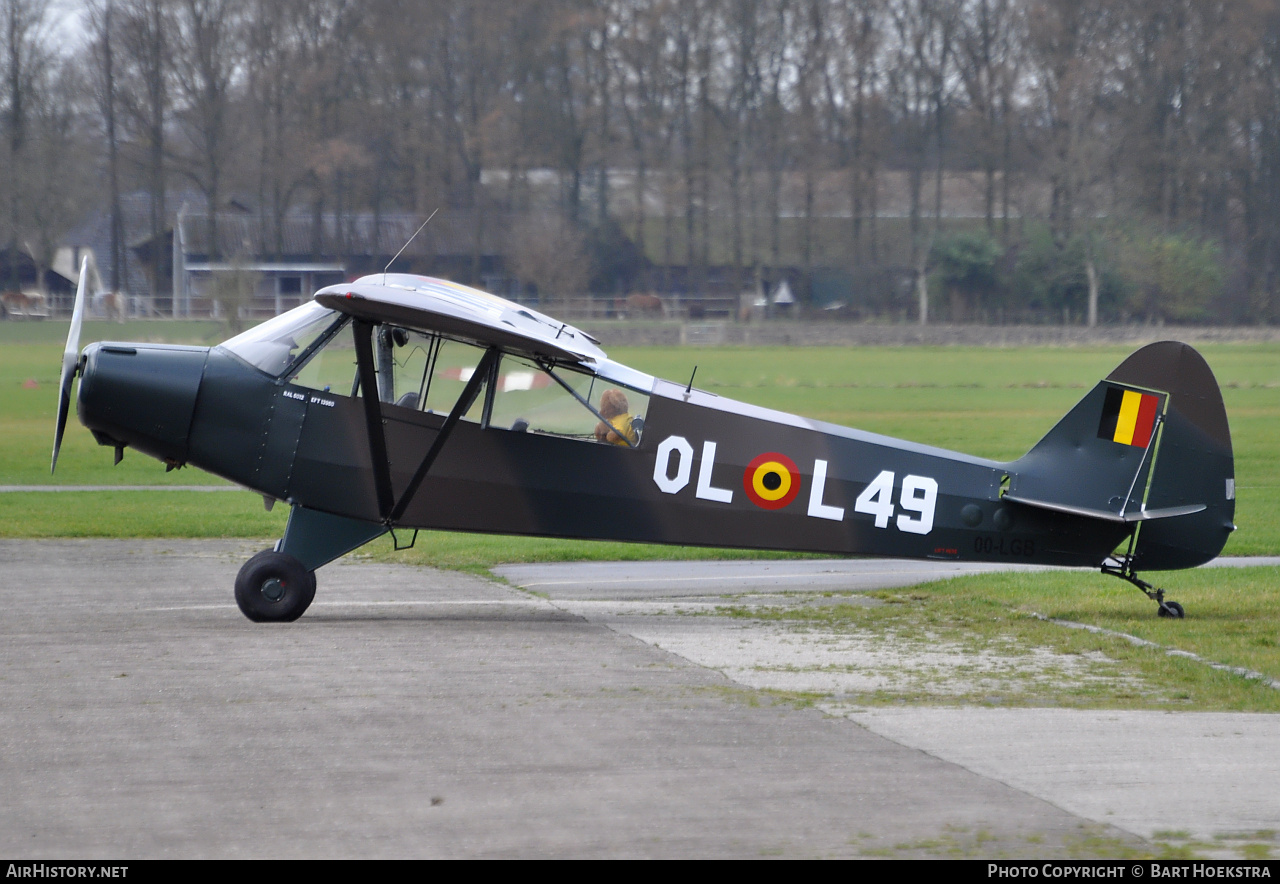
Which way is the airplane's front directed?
to the viewer's left
